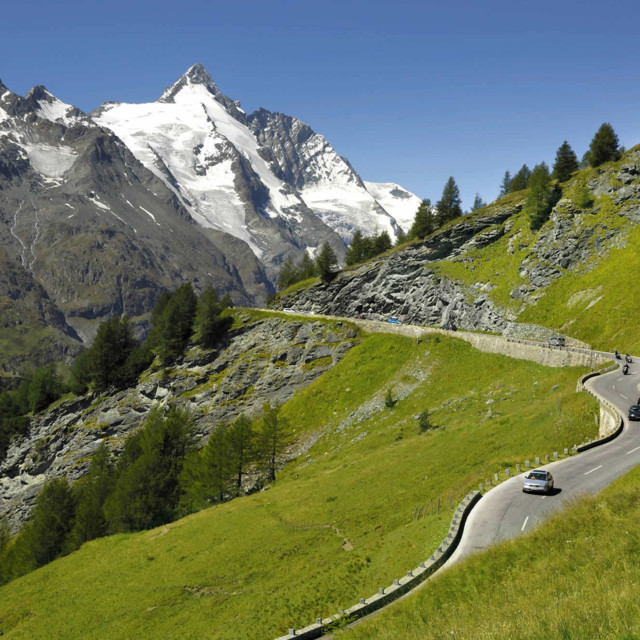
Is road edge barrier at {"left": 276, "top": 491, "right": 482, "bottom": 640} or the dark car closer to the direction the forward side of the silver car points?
the road edge barrier

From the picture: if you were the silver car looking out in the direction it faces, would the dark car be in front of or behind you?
behind

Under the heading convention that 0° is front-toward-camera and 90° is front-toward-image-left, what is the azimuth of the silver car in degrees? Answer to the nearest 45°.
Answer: approximately 45°

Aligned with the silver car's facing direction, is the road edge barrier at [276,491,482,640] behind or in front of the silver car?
in front

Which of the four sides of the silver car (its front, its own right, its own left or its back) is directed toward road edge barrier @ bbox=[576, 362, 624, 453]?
back
